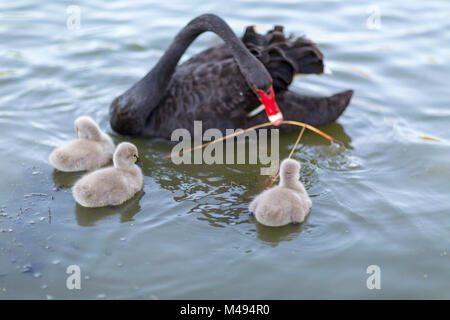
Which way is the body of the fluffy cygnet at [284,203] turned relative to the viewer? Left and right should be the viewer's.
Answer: facing away from the viewer and to the right of the viewer

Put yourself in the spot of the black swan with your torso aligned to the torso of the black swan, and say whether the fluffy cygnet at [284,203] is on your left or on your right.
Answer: on your left

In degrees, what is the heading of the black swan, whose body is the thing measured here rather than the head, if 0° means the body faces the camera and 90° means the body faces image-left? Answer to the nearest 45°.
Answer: approximately 90°

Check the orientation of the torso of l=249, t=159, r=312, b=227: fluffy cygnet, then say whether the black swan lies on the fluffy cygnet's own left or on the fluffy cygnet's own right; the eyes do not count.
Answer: on the fluffy cygnet's own left

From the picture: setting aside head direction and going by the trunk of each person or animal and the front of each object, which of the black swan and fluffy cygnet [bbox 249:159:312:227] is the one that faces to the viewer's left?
the black swan

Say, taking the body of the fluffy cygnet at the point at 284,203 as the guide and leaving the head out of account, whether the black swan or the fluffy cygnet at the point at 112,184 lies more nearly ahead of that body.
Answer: the black swan
